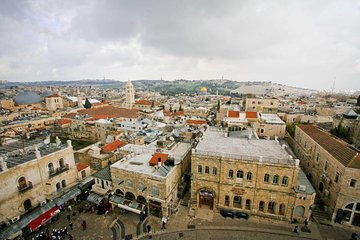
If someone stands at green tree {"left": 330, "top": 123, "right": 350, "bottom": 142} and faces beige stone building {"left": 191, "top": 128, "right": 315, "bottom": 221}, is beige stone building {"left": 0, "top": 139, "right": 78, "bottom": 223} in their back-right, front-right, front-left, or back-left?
front-right

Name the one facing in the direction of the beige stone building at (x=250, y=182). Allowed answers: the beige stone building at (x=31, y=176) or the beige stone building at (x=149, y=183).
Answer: the beige stone building at (x=31, y=176)

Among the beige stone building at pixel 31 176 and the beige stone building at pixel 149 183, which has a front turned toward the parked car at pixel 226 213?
the beige stone building at pixel 31 176

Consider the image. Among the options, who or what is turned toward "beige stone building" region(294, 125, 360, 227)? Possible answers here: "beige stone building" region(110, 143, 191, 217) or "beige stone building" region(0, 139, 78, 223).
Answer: "beige stone building" region(0, 139, 78, 223)

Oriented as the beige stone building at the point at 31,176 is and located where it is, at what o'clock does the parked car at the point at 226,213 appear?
The parked car is roughly at 12 o'clock from the beige stone building.

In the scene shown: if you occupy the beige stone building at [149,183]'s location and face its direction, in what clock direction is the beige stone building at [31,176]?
the beige stone building at [31,176] is roughly at 2 o'clock from the beige stone building at [149,183].

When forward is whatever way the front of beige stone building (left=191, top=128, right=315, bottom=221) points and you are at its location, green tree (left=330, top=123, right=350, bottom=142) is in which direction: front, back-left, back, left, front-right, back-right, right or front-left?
back-left

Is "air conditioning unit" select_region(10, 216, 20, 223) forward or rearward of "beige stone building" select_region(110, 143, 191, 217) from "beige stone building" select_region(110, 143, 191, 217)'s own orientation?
forward

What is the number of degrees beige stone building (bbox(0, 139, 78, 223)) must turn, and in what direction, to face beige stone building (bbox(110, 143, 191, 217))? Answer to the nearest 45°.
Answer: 0° — it already faces it

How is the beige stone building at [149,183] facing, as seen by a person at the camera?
facing the viewer and to the left of the viewer

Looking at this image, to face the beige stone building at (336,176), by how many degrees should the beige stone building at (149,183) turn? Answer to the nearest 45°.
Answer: approximately 135° to its left

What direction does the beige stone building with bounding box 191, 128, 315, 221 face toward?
toward the camera

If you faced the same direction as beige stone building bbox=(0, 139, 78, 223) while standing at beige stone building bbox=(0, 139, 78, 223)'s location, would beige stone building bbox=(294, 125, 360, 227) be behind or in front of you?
in front

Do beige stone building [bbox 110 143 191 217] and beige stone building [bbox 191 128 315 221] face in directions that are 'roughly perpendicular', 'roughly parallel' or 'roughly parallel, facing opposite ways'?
roughly parallel

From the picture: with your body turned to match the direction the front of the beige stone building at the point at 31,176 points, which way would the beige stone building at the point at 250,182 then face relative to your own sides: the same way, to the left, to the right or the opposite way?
to the right

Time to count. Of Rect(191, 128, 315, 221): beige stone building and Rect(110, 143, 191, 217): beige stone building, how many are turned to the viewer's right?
0

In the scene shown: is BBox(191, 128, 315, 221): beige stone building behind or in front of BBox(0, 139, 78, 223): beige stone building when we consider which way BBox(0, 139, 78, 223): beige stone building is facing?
in front

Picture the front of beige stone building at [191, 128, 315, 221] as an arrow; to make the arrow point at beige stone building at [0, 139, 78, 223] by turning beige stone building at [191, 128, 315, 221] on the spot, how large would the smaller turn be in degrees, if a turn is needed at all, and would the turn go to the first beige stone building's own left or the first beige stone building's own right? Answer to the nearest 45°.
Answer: approximately 90° to the first beige stone building's own right
